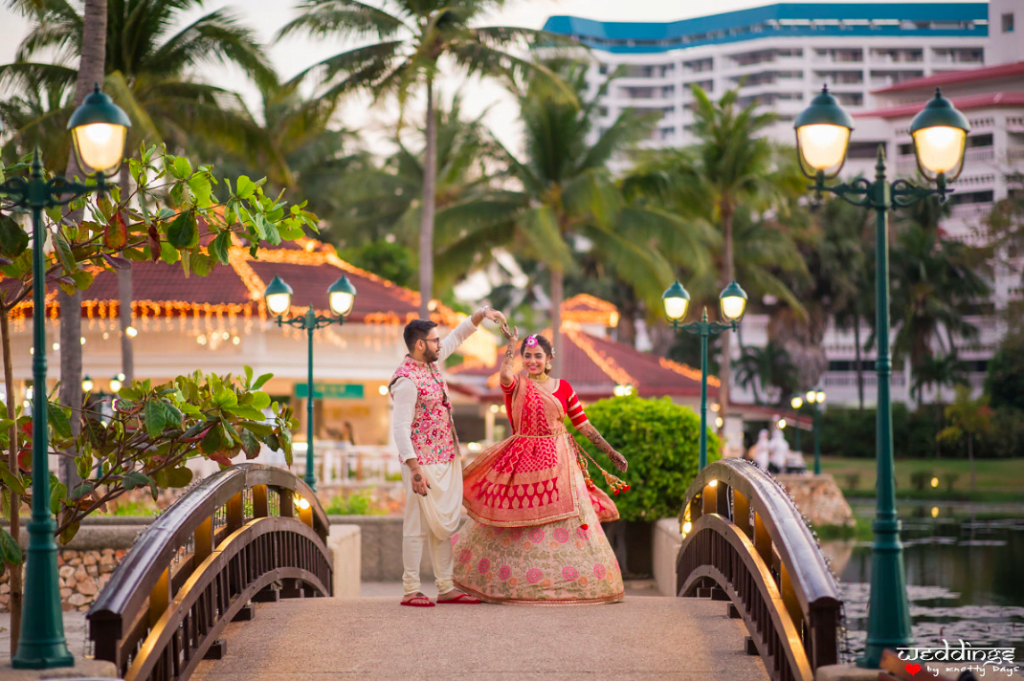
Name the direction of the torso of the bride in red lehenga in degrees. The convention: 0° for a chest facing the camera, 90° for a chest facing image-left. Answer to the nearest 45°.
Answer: approximately 0°

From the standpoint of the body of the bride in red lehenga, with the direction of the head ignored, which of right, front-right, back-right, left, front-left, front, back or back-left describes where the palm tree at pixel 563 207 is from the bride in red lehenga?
back

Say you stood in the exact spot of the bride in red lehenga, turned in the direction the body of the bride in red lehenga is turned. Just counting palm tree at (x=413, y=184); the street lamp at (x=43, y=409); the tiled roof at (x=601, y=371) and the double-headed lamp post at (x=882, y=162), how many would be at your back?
2

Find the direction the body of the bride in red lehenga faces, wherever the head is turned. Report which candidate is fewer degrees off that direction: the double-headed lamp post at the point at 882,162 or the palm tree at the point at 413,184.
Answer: the double-headed lamp post

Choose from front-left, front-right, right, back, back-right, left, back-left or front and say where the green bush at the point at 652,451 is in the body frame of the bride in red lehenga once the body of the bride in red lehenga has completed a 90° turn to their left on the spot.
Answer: left

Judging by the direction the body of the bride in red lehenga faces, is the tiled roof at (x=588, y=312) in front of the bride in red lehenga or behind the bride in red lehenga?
behind

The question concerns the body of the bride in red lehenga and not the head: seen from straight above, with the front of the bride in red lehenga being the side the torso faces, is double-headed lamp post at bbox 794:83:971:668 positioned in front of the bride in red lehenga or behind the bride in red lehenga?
in front

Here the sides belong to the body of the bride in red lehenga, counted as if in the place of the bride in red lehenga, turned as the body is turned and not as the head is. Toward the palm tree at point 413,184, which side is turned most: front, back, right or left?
back

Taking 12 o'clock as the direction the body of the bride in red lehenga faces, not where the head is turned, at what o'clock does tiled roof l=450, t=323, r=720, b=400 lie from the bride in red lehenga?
The tiled roof is roughly at 6 o'clock from the bride in red lehenga.

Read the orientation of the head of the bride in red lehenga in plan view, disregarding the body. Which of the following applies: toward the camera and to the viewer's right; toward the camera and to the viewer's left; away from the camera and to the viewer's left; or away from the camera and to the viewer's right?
toward the camera and to the viewer's left

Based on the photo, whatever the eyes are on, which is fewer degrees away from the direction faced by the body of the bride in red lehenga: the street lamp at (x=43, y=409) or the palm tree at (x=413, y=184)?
the street lamp

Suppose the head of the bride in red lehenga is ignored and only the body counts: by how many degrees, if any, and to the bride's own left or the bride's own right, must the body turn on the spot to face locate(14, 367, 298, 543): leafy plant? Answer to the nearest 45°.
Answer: approximately 90° to the bride's own right

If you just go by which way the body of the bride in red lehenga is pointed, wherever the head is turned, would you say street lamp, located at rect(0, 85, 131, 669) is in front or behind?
in front

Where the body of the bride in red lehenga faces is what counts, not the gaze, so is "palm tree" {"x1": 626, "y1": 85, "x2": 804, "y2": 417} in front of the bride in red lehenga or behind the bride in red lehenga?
behind

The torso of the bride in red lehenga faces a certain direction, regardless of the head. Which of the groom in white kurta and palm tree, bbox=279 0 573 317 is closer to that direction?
the groom in white kurta

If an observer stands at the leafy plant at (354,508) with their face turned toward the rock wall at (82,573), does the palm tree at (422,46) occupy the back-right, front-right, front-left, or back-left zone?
back-right

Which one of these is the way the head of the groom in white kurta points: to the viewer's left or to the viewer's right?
to the viewer's right

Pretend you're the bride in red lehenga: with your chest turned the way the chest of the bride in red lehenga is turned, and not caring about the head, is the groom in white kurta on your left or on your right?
on your right

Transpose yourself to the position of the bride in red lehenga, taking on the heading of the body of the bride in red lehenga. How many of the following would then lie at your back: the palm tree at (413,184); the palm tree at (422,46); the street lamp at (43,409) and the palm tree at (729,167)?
3

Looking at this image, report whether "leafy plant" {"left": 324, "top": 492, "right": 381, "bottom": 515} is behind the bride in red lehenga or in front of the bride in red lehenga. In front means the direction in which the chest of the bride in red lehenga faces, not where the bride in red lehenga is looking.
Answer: behind
